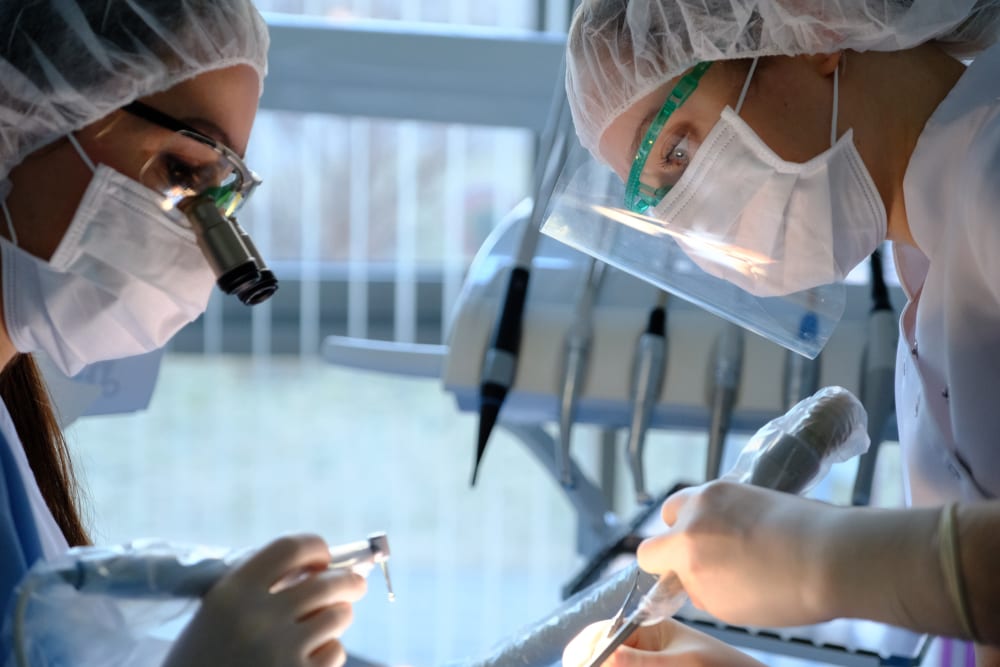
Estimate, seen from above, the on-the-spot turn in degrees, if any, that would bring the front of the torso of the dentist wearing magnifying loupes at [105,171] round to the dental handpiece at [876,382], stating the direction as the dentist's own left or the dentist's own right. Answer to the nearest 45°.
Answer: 0° — they already face it

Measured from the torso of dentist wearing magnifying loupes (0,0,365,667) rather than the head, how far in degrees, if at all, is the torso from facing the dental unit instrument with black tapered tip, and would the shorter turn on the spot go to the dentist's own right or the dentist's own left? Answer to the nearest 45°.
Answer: approximately 45° to the dentist's own left

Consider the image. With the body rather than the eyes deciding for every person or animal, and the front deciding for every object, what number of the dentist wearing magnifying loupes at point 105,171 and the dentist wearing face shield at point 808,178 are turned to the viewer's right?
1

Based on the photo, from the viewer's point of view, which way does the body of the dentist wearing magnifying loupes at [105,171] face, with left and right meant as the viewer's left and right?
facing to the right of the viewer

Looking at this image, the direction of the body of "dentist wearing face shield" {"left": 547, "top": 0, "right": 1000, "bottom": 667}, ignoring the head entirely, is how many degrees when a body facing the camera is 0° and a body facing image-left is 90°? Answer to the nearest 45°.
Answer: approximately 90°

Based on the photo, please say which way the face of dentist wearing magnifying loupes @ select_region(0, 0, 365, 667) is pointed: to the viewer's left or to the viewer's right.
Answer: to the viewer's right
